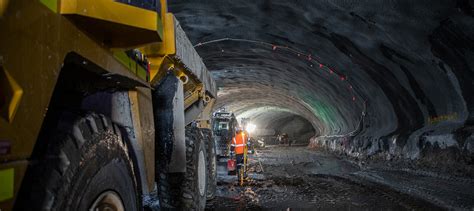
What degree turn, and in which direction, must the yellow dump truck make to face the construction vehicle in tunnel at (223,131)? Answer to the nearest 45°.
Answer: approximately 135° to its right

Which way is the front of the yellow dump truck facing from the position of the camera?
facing the viewer and to the left of the viewer

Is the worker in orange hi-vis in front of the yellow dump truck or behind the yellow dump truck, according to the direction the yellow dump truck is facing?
behind
